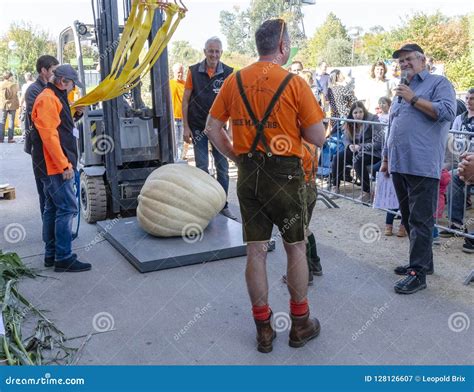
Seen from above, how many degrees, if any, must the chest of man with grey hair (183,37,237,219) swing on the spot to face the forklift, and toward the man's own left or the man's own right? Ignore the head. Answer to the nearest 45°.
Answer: approximately 90° to the man's own right

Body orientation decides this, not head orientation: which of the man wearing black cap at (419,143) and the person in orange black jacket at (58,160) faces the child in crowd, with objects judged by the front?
the person in orange black jacket at (58,160)

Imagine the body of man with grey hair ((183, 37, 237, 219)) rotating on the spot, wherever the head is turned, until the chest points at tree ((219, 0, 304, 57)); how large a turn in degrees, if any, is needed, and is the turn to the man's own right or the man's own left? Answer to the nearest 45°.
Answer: approximately 180°

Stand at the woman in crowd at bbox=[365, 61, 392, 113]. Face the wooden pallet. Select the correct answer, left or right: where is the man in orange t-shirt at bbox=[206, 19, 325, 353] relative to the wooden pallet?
left

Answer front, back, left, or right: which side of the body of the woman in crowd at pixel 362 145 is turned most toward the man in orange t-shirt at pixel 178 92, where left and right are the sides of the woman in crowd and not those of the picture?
right

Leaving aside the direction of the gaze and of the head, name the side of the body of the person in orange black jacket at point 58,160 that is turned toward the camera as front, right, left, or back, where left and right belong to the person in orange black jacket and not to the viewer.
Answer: right

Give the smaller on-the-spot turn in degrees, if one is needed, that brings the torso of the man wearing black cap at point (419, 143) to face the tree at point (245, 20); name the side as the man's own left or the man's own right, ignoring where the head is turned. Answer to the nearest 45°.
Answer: approximately 135° to the man's own right

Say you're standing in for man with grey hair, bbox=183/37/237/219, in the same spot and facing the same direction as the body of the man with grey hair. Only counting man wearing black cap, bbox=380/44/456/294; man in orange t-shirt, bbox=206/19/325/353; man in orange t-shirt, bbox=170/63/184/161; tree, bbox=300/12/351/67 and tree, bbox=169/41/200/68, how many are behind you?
3

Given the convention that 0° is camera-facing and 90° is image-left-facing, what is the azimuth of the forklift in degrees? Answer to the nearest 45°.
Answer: approximately 315°

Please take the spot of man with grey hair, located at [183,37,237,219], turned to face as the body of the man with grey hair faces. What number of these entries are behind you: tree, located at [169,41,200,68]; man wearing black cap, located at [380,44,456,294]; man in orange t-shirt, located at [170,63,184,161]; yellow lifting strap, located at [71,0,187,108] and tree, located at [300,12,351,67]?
3

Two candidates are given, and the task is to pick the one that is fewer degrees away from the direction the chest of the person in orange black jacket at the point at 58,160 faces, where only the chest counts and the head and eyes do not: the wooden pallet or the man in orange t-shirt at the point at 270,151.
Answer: the man in orange t-shirt

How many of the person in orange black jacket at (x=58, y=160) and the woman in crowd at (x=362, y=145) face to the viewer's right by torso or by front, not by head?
1

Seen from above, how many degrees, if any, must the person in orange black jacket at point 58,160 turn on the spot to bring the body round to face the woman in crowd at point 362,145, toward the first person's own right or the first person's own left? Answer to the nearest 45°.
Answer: approximately 45° to the first person's own left

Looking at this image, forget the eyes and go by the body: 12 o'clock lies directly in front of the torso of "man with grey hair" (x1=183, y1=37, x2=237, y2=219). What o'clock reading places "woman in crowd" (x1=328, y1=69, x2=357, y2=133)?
The woman in crowd is roughly at 7 o'clock from the man with grey hair.
